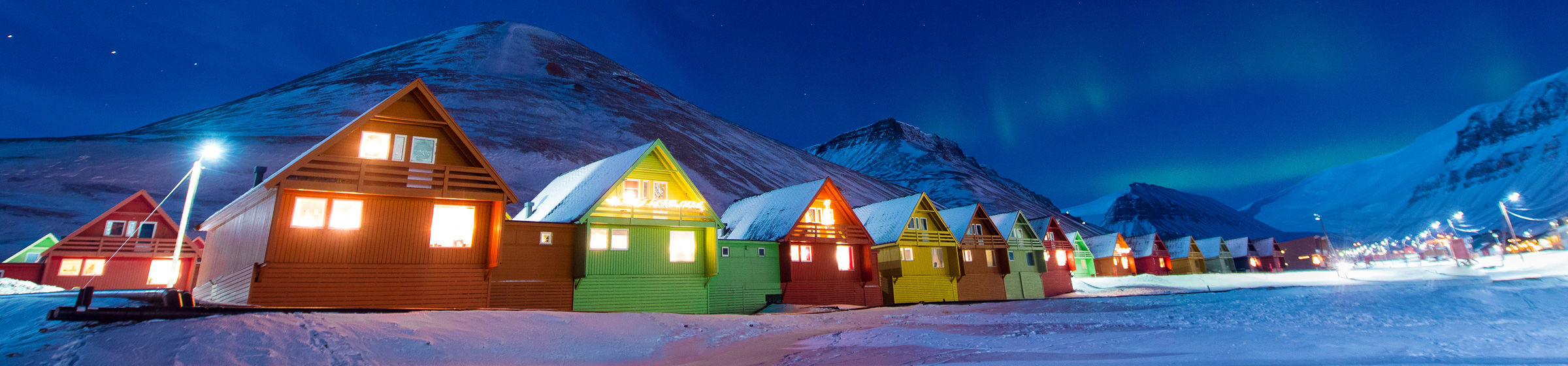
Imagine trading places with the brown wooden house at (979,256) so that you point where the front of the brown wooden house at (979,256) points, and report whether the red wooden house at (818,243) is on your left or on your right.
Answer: on your right

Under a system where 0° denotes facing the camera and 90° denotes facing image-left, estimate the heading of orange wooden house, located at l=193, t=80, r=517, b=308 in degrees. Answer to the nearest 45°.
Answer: approximately 0°

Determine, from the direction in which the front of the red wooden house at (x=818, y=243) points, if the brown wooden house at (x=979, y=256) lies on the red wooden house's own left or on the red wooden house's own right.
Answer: on the red wooden house's own left

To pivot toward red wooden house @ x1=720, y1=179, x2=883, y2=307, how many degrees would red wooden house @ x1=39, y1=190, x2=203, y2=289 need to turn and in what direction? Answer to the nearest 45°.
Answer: approximately 45° to its left

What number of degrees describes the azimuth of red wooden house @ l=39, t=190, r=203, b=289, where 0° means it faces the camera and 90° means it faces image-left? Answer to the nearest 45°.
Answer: approximately 0°

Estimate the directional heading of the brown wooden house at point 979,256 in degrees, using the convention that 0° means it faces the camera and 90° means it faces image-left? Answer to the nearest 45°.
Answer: approximately 315°

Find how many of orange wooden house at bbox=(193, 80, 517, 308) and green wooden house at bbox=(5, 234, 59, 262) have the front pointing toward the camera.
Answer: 2

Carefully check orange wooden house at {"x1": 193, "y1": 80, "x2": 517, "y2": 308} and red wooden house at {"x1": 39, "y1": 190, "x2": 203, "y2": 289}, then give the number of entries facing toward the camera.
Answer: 2
